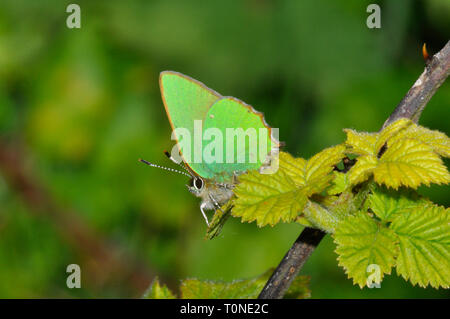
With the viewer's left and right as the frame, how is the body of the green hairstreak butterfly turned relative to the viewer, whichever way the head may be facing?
facing to the left of the viewer

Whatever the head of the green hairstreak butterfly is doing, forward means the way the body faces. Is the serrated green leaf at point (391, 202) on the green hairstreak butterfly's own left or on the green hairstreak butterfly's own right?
on the green hairstreak butterfly's own left

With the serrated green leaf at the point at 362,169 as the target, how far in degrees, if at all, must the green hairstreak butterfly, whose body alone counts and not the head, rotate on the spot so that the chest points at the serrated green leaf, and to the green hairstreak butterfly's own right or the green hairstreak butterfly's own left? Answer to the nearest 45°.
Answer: approximately 135° to the green hairstreak butterfly's own left

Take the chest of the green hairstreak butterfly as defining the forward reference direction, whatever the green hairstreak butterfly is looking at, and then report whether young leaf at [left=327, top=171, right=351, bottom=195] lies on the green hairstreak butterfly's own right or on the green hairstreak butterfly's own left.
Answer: on the green hairstreak butterfly's own left

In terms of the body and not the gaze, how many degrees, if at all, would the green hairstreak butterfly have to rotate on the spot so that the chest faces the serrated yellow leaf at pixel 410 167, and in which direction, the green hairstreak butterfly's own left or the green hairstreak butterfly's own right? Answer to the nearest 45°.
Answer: approximately 135° to the green hairstreak butterfly's own left
